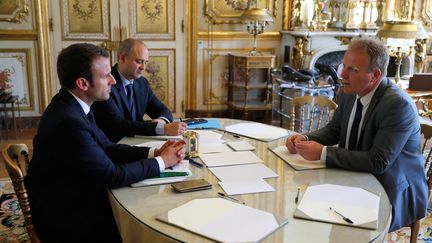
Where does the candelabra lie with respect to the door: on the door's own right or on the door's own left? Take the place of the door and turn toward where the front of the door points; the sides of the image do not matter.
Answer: on the door's own left

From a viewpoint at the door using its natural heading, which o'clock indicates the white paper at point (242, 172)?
The white paper is roughly at 12 o'clock from the door.

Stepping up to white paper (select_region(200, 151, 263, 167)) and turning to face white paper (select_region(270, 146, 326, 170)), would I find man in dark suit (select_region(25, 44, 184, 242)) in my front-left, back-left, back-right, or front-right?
back-right

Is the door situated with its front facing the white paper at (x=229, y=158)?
yes

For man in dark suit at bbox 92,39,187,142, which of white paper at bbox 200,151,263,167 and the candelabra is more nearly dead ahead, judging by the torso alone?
the white paper

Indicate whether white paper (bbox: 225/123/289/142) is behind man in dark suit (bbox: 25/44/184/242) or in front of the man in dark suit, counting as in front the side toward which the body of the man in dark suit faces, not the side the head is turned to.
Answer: in front

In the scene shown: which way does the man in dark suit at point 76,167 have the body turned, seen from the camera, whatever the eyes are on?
to the viewer's right

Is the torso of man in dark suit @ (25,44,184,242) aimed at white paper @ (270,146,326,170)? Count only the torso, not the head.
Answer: yes

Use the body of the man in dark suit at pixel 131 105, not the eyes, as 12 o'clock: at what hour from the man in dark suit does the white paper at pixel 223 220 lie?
The white paper is roughly at 1 o'clock from the man in dark suit.

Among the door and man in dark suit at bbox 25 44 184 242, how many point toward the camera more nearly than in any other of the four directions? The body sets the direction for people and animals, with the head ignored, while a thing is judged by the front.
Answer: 1

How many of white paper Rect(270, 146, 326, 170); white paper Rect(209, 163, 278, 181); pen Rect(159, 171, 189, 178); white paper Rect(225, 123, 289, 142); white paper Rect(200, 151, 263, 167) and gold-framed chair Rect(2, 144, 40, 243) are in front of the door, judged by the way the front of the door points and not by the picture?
6

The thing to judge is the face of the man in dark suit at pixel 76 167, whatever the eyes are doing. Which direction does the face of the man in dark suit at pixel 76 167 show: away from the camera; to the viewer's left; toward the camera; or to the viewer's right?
to the viewer's right

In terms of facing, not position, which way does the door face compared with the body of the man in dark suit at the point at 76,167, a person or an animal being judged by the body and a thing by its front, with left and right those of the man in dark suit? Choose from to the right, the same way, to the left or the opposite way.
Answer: to the right

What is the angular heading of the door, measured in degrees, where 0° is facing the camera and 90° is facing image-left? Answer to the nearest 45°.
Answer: approximately 0°

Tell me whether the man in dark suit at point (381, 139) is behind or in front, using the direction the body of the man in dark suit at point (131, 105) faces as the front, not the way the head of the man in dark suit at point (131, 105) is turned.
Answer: in front
